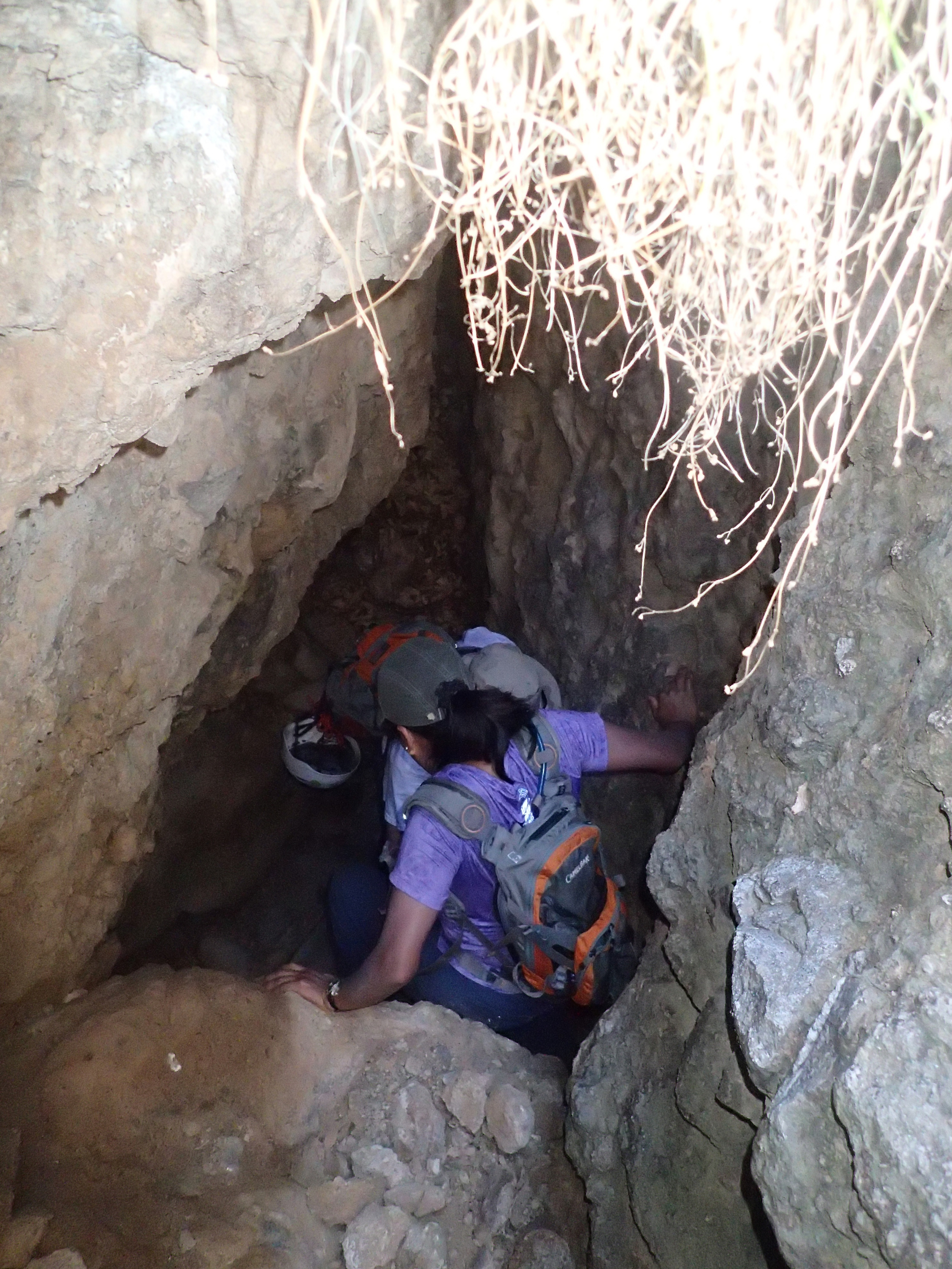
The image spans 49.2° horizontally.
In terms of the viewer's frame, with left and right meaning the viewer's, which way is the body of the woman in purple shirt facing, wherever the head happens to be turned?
facing away from the viewer and to the left of the viewer

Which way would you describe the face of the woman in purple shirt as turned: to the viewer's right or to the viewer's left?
to the viewer's left
